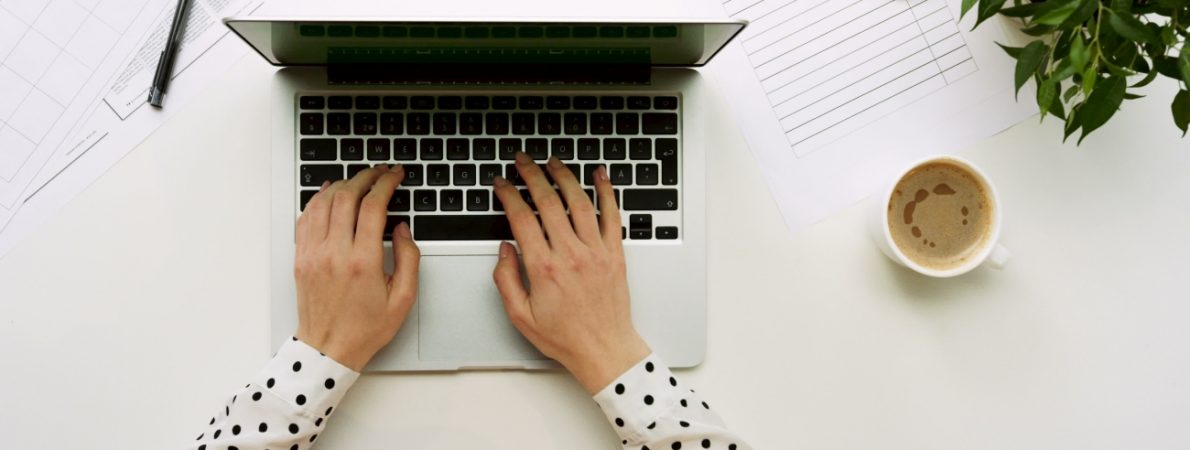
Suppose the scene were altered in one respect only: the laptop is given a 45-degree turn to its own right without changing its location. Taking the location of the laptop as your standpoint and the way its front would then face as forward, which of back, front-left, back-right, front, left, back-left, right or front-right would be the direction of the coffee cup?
back-left

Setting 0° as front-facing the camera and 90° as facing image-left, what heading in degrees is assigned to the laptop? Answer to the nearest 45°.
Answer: approximately 0°

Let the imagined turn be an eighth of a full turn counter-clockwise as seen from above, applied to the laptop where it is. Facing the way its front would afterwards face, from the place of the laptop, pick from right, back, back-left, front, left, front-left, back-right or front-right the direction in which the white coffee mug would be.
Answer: front-left
